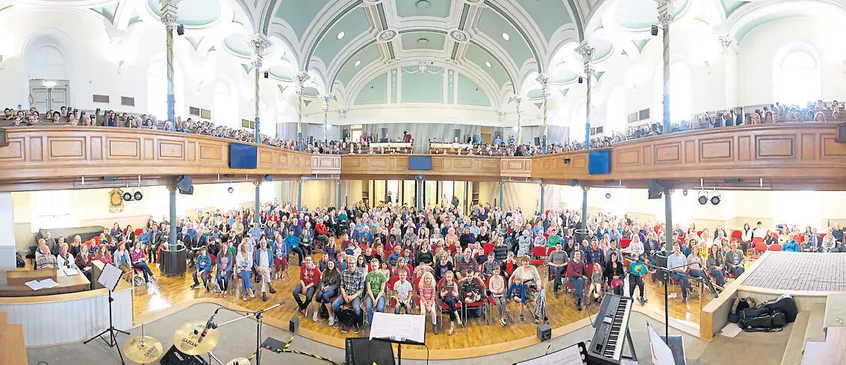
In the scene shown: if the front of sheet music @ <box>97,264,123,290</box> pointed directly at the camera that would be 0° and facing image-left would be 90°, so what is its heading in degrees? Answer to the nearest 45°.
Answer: approximately 0°

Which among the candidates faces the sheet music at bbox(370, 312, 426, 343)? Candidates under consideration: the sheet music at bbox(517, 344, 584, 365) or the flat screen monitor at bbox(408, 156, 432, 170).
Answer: the flat screen monitor

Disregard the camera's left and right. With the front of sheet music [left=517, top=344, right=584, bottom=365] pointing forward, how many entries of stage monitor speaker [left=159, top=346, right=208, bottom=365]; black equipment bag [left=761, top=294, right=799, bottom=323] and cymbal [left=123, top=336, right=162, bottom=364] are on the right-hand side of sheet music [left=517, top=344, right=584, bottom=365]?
2

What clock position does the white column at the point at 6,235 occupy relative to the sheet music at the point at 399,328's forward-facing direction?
The white column is roughly at 4 o'clock from the sheet music.

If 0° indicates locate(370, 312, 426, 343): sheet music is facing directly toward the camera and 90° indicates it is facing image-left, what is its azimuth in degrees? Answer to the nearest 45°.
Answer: approximately 0°

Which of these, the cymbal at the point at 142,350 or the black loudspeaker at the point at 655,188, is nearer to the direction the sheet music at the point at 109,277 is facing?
the cymbal

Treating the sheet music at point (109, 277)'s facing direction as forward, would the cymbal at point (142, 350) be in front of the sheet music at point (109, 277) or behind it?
in front

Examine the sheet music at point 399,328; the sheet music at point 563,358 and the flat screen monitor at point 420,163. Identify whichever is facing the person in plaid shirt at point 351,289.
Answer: the flat screen monitor

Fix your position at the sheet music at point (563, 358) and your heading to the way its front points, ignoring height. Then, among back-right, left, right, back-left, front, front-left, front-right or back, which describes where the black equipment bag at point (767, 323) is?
back-left
